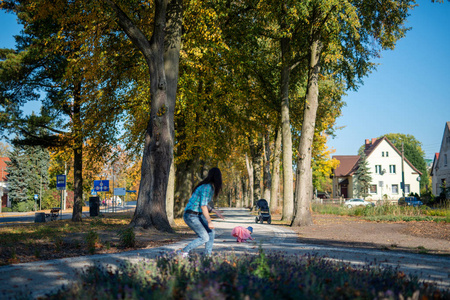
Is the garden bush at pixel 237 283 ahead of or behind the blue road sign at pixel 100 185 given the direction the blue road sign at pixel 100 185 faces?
ahead

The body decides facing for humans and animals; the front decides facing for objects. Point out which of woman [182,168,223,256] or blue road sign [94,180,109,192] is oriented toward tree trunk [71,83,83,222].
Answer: the blue road sign

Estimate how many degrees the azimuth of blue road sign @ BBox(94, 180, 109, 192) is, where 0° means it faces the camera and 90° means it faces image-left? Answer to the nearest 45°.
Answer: approximately 0°

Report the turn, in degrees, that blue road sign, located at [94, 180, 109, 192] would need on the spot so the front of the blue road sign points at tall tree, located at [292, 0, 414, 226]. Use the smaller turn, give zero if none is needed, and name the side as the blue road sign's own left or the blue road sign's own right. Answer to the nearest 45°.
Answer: approximately 45° to the blue road sign's own left

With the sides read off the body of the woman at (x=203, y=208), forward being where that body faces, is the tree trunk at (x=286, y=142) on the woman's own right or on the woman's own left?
on the woman's own left

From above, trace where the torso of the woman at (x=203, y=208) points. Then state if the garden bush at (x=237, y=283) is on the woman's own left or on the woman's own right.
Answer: on the woman's own right

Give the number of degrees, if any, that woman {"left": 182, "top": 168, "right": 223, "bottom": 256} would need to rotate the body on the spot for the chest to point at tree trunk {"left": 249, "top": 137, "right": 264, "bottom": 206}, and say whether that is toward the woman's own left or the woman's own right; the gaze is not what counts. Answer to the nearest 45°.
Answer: approximately 90° to the woman's own left

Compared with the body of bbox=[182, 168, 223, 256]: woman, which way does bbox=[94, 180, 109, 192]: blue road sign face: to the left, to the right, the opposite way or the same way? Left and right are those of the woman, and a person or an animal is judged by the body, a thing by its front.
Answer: to the right

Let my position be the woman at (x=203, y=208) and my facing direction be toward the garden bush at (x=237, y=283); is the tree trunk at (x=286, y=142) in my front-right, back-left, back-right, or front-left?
back-left

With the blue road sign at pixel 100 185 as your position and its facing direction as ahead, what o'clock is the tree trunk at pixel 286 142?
The tree trunk is roughly at 11 o'clock from the blue road sign.

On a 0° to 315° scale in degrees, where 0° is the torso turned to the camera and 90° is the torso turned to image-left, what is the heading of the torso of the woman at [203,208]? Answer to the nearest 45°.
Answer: approximately 270°

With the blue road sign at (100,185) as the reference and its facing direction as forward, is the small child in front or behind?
in front

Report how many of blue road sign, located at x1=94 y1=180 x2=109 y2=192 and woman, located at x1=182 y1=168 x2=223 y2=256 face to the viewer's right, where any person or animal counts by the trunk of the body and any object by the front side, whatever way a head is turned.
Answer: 1

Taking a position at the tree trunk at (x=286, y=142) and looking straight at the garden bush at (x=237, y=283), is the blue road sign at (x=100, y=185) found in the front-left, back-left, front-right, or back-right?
back-right
